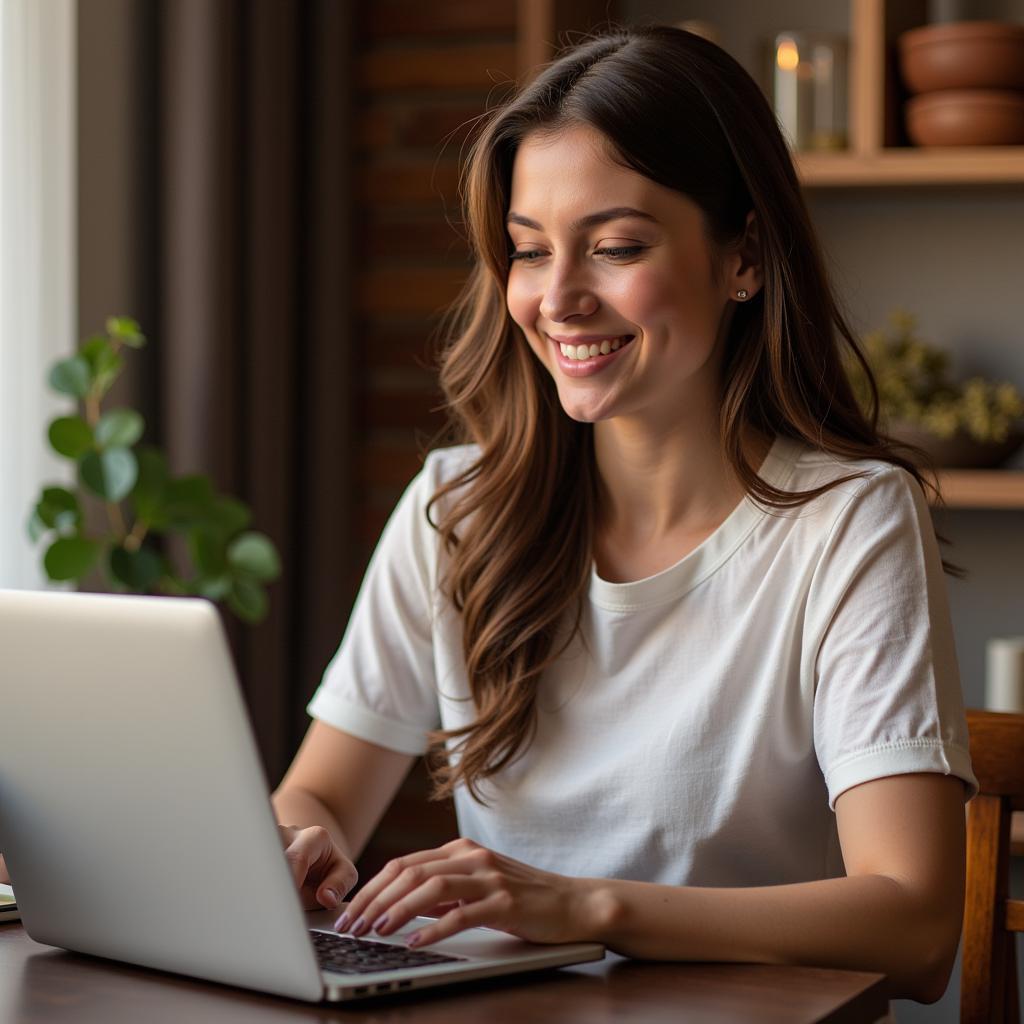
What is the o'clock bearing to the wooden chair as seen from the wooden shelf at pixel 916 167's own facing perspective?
The wooden chair is roughly at 12 o'clock from the wooden shelf.

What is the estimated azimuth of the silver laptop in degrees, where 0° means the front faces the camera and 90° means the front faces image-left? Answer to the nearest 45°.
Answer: approximately 225°

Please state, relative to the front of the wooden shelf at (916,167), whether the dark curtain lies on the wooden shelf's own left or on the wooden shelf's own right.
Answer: on the wooden shelf's own right

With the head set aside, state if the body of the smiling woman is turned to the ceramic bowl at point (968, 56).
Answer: no

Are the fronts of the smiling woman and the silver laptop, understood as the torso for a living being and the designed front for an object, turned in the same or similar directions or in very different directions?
very different directions

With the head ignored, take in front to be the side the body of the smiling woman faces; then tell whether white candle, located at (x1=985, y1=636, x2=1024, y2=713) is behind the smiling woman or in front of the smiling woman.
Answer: behind

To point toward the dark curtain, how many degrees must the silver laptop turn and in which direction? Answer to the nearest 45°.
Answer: approximately 45° to its left

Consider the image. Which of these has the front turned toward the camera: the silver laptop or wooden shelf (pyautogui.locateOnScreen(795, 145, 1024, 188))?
the wooden shelf

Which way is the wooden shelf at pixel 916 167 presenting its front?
toward the camera

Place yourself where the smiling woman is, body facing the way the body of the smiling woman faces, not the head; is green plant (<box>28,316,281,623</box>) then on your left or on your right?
on your right

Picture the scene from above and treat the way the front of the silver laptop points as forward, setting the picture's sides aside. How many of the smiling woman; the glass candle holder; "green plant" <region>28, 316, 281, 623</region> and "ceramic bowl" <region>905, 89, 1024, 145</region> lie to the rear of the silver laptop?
0

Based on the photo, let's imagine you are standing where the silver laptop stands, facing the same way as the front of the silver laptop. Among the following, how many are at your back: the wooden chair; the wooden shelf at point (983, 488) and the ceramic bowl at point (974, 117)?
0

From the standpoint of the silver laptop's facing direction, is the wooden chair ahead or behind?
ahead

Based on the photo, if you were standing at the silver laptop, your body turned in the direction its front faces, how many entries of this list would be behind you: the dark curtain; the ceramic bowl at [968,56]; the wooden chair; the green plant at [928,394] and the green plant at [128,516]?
0

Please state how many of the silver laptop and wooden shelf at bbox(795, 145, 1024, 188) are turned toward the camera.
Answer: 1

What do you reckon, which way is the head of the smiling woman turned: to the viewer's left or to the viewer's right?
to the viewer's left
